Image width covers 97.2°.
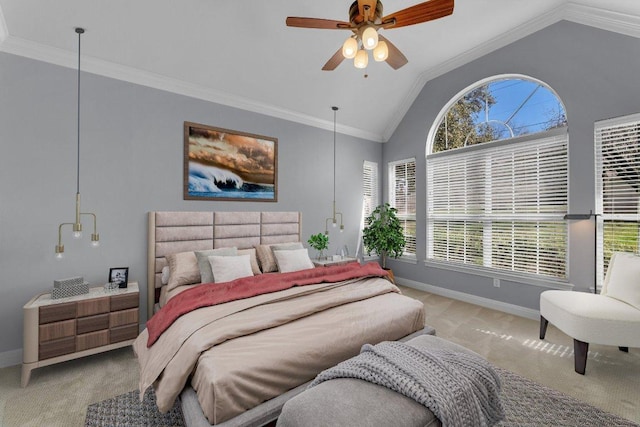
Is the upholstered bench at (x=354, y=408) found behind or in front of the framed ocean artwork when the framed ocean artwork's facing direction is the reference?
in front

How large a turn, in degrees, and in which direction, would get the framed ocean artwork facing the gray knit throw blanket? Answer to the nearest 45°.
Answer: approximately 45° to its right

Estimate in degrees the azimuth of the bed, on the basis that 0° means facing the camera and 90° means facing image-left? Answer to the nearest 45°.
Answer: approximately 315°

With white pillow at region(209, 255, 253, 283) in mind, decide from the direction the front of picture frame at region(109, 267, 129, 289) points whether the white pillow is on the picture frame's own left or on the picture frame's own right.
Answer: on the picture frame's own left

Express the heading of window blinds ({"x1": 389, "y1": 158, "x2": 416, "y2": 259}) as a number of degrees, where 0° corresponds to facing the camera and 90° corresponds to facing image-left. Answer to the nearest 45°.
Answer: approximately 45°

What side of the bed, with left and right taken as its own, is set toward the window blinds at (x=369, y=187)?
left

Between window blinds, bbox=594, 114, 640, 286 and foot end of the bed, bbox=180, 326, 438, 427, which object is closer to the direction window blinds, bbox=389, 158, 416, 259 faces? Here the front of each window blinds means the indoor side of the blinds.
the foot end of the bed

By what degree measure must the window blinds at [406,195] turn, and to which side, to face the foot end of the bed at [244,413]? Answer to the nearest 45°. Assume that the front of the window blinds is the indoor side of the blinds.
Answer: approximately 45° to its left

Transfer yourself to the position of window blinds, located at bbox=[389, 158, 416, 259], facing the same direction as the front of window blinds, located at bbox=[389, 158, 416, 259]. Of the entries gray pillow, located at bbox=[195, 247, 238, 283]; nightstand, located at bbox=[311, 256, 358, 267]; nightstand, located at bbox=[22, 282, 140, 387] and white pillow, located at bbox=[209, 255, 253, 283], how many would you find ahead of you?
4

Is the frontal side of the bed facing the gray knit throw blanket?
yes

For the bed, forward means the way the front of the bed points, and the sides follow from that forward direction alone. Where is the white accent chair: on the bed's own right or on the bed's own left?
on the bed's own left
